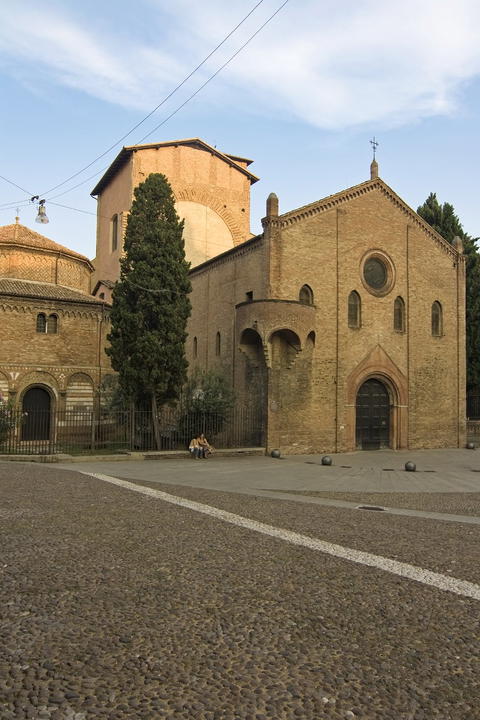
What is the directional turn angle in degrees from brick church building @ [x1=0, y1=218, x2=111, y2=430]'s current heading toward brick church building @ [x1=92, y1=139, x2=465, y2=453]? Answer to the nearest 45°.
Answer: approximately 45° to its left

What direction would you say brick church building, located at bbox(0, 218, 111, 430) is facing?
toward the camera

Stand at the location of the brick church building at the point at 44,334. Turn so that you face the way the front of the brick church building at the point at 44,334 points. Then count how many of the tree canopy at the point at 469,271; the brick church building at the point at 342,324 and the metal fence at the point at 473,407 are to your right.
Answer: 0

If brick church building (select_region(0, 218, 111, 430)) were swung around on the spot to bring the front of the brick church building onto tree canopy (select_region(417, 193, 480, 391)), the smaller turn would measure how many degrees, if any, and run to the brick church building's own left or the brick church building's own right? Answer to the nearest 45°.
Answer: approximately 90° to the brick church building's own left

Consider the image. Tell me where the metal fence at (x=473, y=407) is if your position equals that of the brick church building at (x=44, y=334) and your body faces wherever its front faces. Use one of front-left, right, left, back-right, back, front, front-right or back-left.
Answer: left

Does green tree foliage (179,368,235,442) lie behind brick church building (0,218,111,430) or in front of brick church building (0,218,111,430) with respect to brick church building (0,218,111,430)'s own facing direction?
in front

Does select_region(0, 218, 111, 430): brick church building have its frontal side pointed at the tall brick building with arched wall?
no
